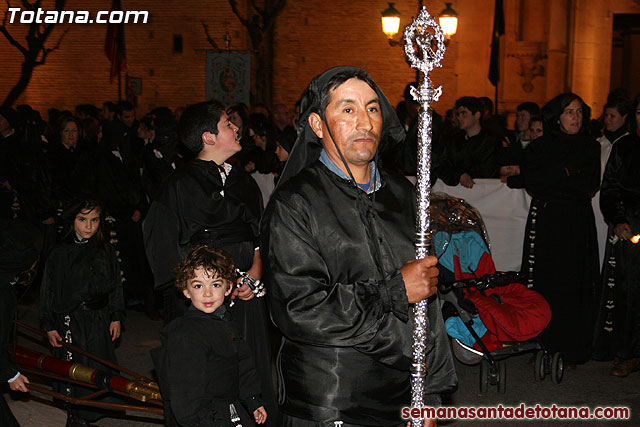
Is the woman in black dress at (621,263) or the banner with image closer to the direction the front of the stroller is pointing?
the woman in black dress

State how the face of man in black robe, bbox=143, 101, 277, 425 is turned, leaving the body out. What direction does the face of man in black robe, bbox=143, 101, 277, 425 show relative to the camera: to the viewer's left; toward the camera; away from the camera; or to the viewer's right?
to the viewer's right

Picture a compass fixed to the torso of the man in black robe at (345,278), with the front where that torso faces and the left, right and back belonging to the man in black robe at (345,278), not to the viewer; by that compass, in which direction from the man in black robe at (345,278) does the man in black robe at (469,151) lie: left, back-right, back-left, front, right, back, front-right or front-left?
back-left

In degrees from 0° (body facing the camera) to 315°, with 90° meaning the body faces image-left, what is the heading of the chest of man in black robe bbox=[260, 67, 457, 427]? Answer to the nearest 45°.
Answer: approximately 315°

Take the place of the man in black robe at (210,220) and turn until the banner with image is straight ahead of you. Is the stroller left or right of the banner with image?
right

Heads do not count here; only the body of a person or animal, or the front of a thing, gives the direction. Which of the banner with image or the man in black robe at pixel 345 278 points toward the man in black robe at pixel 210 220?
the banner with image

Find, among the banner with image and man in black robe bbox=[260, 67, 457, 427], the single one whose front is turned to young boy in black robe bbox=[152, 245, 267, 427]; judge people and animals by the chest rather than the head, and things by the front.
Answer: the banner with image
